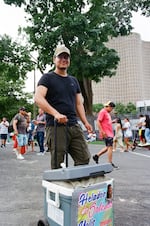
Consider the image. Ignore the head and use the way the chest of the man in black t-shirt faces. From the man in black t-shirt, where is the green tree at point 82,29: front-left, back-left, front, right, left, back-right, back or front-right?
back-left

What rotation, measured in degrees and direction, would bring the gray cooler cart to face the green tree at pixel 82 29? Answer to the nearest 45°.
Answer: approximately 135° to its left

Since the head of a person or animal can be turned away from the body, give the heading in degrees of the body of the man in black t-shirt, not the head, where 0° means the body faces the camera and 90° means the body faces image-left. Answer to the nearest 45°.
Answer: approximately 315°
